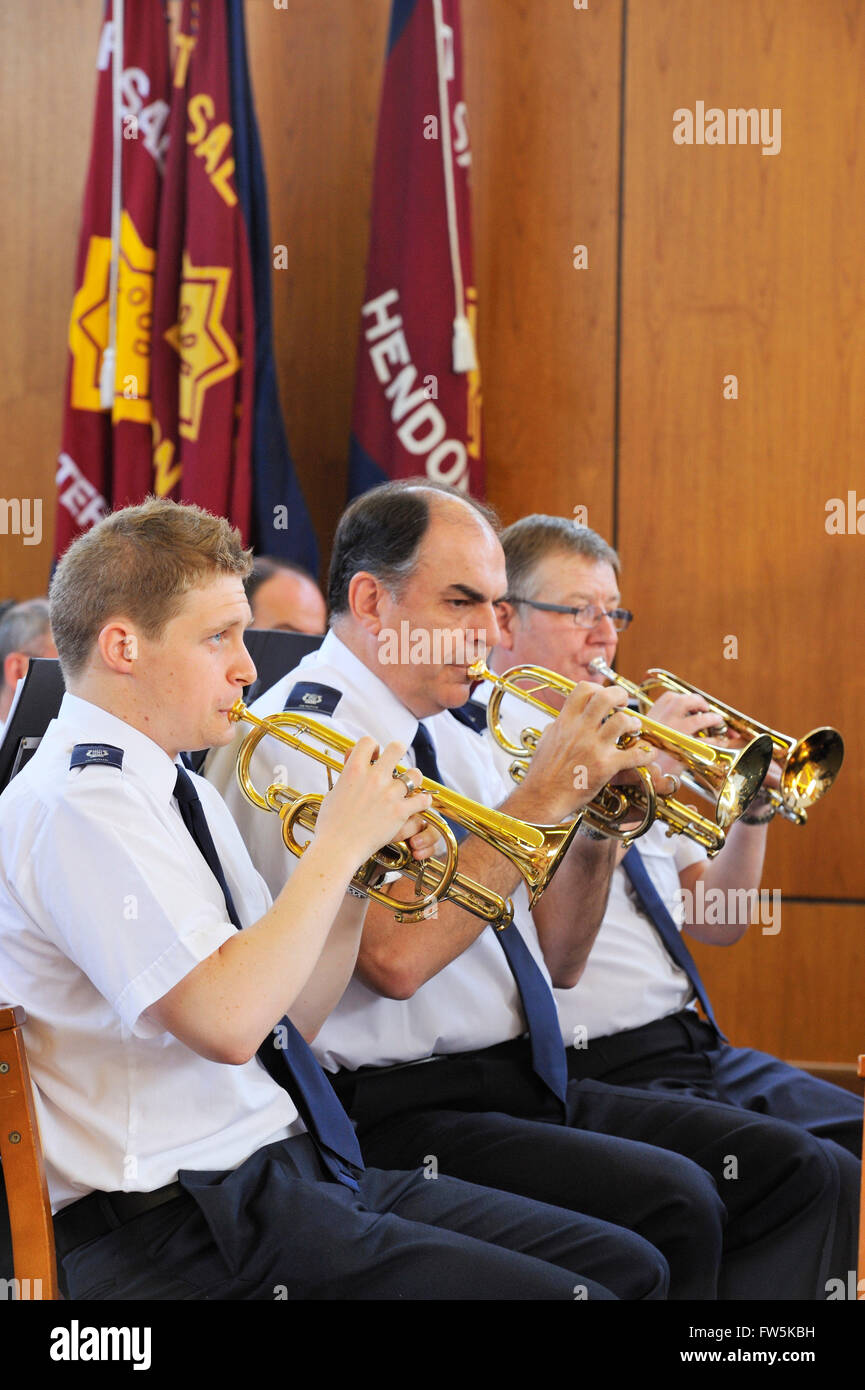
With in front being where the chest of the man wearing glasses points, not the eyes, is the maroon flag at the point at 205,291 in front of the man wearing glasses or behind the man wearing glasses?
behind

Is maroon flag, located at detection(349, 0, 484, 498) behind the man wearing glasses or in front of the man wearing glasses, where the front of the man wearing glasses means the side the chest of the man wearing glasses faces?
behind

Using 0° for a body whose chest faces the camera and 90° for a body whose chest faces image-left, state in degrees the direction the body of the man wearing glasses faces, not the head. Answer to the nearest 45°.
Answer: approximately 315°

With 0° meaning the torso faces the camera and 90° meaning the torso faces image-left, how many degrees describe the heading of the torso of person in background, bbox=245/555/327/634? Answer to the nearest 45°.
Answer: approximately 315°
